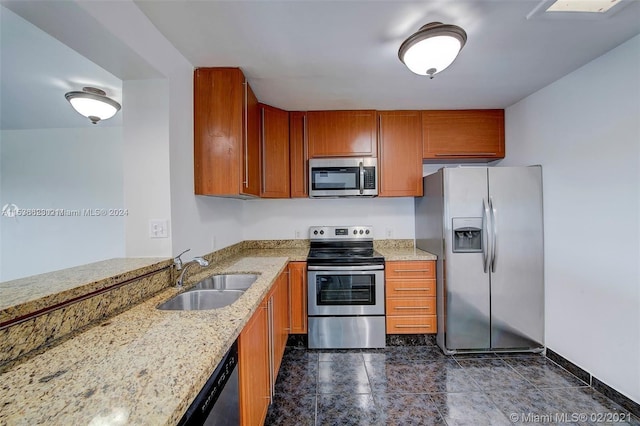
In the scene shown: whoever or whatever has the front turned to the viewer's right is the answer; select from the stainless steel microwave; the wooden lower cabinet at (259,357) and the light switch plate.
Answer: the wooden lower cabinet

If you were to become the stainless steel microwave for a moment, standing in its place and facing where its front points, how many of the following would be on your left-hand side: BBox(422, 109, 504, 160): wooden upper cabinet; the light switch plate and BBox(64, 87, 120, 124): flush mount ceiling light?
1

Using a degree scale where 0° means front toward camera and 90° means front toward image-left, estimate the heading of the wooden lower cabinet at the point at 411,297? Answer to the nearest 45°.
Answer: approximately 0°

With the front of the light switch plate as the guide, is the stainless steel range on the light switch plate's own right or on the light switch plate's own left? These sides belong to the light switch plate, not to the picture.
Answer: on the light switch plate's own left

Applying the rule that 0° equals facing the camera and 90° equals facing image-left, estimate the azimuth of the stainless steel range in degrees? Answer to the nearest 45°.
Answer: approximately 0°

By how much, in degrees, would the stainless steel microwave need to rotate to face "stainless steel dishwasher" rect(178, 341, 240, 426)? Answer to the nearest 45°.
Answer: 0° — it already faces it

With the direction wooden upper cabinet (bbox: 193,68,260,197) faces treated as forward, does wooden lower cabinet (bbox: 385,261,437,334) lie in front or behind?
in front

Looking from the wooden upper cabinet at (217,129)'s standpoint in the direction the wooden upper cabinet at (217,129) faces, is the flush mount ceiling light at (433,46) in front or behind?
in front

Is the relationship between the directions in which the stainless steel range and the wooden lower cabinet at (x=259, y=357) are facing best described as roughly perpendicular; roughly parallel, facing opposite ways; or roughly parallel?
roughly perpendicular

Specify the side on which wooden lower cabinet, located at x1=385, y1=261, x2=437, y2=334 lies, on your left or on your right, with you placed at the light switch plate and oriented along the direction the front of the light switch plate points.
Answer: on your left

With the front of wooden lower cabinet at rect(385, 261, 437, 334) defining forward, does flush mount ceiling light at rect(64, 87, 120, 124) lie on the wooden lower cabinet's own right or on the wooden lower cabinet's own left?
on the wooden lower cabinet's own right
